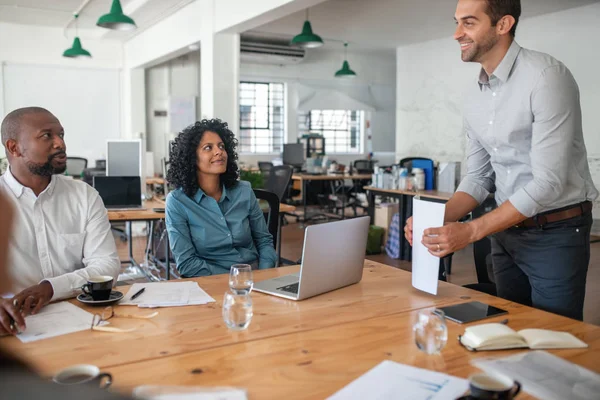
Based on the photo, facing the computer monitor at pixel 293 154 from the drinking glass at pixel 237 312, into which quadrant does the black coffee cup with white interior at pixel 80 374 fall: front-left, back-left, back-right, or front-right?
back-left

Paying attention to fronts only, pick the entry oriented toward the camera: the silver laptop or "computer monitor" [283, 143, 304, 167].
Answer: the computer monitor

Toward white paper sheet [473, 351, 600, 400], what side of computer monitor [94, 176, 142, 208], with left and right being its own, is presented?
front

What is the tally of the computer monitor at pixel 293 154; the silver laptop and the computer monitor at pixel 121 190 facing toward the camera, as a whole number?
2

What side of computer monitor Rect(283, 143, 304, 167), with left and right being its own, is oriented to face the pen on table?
front

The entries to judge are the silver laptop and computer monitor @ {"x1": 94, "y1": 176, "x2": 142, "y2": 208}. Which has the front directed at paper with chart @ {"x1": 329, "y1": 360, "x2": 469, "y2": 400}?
the computer monitor

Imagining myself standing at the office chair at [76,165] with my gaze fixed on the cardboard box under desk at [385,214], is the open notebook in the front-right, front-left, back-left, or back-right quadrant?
front-right

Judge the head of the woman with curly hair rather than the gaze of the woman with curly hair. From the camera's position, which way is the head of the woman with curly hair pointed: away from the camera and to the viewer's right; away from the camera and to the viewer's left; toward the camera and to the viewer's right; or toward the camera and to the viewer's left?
toward the camera and to the viewer's right

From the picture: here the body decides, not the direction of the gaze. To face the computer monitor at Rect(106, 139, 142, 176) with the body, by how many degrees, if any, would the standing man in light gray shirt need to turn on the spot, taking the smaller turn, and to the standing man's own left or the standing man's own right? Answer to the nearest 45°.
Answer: approximately 90° to the standing man's own right

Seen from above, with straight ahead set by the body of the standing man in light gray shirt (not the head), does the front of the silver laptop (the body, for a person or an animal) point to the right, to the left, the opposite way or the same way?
to the right

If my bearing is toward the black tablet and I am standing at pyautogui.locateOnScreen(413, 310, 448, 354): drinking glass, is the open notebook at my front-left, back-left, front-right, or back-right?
front-right

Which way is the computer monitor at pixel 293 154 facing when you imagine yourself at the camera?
facing the viewer

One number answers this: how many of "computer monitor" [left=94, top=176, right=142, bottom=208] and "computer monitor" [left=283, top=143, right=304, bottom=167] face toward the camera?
2

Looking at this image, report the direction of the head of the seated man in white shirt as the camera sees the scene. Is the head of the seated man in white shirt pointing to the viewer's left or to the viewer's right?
to the viewer's right

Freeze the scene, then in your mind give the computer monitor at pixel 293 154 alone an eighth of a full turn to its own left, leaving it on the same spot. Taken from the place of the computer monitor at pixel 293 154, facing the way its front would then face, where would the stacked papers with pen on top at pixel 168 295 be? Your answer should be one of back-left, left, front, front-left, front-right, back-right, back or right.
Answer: front-right

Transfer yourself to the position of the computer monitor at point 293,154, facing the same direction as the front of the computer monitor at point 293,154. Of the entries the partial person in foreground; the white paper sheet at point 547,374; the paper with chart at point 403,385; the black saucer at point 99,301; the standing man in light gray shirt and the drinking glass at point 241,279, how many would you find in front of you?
6

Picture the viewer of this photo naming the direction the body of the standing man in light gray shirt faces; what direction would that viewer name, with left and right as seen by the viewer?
facing the viewer and to the left of the viewer

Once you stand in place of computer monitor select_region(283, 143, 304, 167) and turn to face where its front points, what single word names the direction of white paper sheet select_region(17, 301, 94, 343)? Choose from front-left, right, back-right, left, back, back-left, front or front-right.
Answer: front

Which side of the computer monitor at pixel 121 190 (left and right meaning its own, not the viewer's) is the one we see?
front

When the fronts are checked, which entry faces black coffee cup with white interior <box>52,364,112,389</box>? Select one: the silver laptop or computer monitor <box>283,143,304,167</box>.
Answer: the computer monitor

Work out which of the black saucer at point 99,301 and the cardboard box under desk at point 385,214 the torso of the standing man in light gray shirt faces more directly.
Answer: the black saucer
